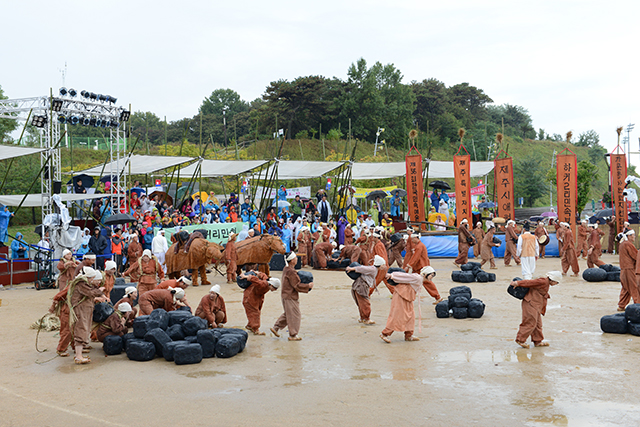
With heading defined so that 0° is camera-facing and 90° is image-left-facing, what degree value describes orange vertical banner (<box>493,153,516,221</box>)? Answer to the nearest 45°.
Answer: approximately 0°

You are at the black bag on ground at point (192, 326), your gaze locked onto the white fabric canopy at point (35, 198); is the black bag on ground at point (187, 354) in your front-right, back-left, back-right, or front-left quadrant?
back-left

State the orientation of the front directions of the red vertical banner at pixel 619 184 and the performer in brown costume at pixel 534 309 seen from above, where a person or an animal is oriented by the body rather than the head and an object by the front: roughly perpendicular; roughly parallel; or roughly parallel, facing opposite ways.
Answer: roughly perpendicular

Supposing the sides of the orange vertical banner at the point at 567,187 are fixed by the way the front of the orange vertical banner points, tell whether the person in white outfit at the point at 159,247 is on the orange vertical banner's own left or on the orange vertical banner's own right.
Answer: on the orange vertical banner's own right

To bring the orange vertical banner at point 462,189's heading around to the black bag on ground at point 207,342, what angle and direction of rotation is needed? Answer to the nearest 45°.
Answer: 0° — it already faces it

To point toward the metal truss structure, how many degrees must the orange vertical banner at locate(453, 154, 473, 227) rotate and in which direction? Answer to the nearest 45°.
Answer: approximately 45° to its right

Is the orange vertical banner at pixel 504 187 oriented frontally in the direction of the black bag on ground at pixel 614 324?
yes
